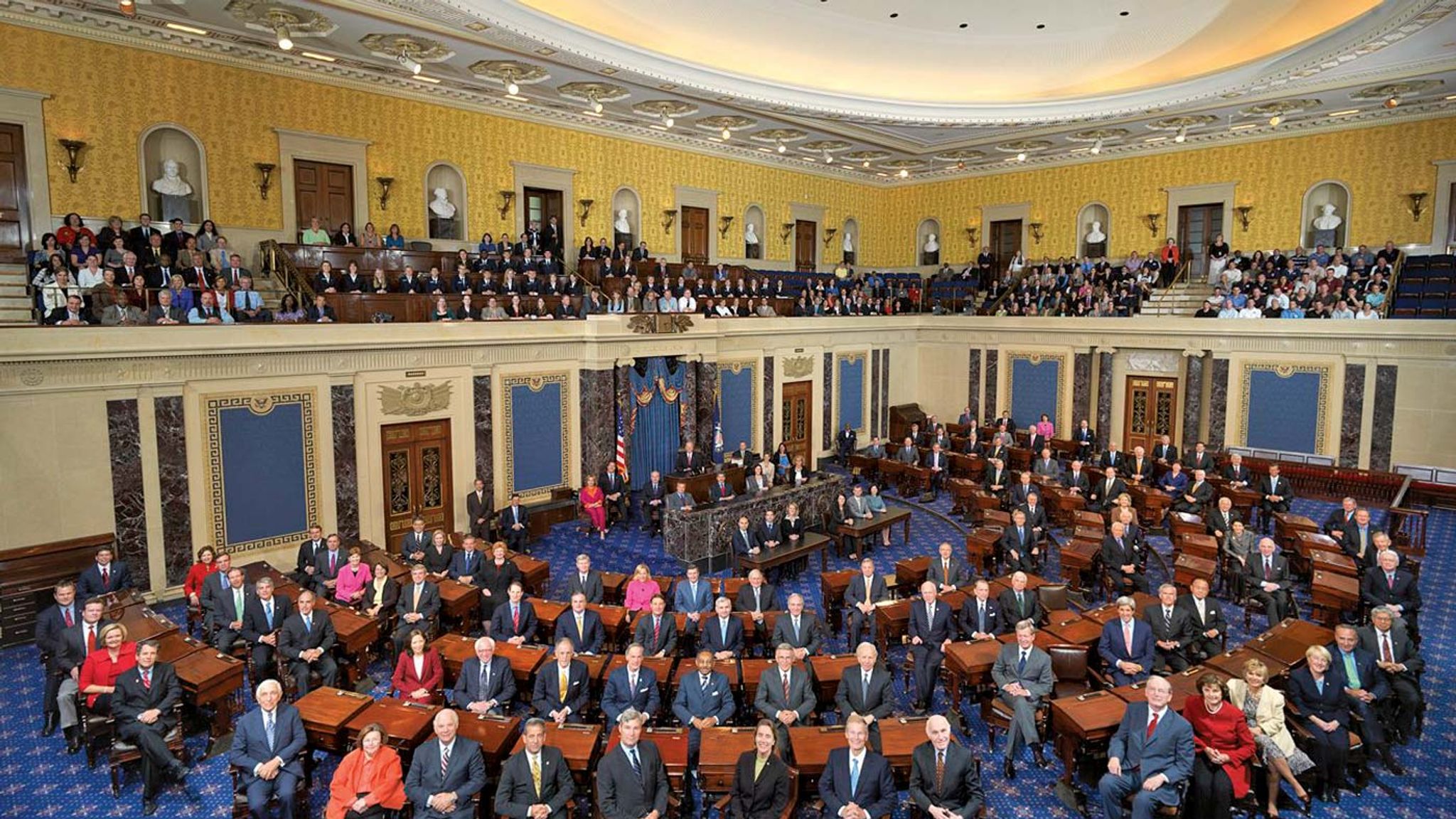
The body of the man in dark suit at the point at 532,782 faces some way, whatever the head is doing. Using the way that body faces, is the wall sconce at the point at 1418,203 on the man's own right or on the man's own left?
on the man's own left

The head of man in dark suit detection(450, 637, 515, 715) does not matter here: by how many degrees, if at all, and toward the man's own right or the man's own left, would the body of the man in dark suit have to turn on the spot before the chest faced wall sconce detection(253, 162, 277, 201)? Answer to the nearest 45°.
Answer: approximately 180°

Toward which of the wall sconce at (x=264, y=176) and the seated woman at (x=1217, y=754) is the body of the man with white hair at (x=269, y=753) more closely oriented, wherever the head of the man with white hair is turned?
the seated woman

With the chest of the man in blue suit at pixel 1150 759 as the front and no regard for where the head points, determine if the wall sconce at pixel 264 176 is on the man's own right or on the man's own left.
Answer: on the man's own right

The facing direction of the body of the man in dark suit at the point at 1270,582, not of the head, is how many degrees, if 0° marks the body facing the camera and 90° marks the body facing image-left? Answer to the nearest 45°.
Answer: approximately 0°

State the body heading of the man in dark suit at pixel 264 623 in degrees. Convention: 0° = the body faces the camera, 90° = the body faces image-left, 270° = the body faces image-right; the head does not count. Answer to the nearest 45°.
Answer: approximately 0°

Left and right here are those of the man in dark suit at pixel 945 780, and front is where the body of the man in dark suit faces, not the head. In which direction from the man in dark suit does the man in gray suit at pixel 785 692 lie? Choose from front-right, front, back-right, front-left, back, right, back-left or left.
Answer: back-right
